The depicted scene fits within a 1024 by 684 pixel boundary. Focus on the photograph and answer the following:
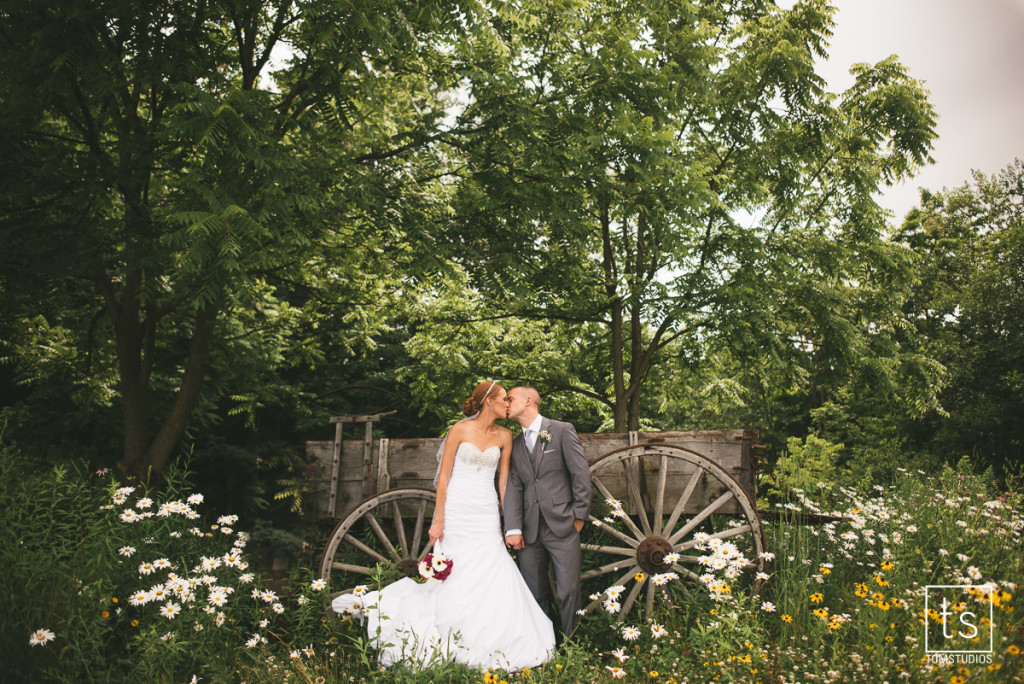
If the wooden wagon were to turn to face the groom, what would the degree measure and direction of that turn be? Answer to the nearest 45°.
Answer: approximately 45° to its left

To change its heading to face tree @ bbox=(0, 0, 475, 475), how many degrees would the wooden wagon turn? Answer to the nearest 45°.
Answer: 0° — it already faces it

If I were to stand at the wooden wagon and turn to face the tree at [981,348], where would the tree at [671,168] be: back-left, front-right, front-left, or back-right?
front-left

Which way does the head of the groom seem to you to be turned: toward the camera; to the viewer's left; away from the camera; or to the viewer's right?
to the viewer's left

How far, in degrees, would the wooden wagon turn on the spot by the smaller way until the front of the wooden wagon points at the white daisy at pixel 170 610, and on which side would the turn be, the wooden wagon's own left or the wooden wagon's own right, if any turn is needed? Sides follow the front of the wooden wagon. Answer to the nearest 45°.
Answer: approximately 45° to the wooden wagon's own left

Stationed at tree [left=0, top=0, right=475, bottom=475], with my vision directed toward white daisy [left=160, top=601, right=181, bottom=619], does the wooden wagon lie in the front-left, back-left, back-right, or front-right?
front-left

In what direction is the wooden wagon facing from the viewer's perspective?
to the viewer's left

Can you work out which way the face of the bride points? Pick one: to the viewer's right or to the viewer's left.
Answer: to the viewer's right

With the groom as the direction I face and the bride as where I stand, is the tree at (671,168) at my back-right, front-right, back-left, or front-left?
front-left
